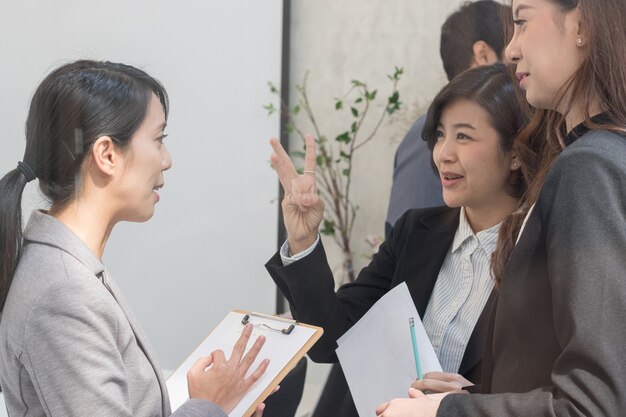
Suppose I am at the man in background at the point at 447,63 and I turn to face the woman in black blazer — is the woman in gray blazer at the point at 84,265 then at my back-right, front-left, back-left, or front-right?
front-right

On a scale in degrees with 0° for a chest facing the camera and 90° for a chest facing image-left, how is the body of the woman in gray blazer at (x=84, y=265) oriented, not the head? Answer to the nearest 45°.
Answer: approximately 270°

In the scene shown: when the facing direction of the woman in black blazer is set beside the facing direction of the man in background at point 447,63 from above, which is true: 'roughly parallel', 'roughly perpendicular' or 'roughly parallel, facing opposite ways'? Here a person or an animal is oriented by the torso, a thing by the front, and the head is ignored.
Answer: roughly parallel, facing opposite ways

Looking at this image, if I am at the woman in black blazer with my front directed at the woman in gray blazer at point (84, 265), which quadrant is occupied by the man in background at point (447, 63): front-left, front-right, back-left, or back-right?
back-right

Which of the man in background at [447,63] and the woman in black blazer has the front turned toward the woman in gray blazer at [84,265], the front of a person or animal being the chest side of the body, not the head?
the woman in black blazer

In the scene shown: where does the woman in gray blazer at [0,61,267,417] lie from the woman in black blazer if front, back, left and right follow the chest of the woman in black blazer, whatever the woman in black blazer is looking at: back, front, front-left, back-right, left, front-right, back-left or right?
front

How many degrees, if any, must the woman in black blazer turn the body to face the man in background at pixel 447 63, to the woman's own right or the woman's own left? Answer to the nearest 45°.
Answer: approximately 135° to the woman's own right

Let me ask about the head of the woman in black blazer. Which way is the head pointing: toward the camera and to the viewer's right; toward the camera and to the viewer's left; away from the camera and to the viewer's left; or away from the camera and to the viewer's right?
toward the camera and to the viewer's left

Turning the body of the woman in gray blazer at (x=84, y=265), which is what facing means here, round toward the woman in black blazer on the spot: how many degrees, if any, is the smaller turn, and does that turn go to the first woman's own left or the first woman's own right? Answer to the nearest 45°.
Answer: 0° — they already face them

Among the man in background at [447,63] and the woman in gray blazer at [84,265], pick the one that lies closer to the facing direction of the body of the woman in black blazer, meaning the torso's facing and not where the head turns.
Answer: the woman in gray blazer

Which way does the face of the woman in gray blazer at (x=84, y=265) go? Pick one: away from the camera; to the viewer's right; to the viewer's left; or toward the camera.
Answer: to the viewer's right

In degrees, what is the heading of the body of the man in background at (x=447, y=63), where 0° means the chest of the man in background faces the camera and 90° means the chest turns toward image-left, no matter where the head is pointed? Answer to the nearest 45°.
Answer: approximately 225°

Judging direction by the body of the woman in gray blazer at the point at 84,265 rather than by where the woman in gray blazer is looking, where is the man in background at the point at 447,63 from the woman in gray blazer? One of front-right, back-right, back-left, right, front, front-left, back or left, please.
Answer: front-left

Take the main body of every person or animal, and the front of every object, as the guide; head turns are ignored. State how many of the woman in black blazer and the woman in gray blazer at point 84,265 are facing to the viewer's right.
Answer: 1
